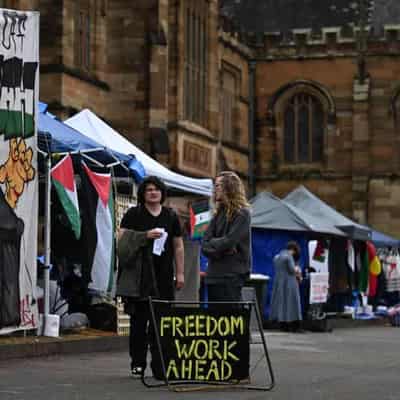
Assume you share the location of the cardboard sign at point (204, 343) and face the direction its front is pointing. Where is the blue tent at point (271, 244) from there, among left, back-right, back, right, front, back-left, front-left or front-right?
back

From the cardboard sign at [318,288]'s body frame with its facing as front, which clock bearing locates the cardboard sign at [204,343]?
the cardboard sign at [204,343] is roughly at 12 o'clock from the cardboard sign at [318,288].

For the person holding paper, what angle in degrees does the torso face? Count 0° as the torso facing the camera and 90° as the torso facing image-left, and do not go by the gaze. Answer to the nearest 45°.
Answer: approximately 0°
